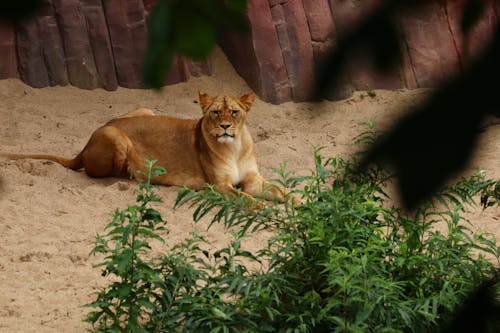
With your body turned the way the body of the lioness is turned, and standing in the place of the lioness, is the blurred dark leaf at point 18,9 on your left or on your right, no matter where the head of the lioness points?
on your right

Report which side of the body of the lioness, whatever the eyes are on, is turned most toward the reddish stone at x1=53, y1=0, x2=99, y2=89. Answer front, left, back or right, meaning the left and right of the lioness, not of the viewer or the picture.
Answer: back

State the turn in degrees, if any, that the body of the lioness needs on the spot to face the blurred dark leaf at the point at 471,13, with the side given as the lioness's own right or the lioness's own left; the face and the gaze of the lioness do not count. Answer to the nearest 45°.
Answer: approximately 45° to the lioness's own right

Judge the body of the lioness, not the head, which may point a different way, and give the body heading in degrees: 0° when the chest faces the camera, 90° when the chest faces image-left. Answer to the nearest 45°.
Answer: approximately 315°

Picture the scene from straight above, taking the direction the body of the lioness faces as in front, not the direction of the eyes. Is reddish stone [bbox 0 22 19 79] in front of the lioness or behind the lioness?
behind

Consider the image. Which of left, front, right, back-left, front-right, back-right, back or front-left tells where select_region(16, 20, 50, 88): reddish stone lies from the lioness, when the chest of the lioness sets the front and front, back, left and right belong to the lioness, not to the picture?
back

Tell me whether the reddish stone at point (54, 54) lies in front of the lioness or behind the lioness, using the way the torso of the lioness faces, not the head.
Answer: behind

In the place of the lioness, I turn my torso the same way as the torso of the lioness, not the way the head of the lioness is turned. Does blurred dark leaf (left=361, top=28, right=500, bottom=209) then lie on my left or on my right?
on my right
